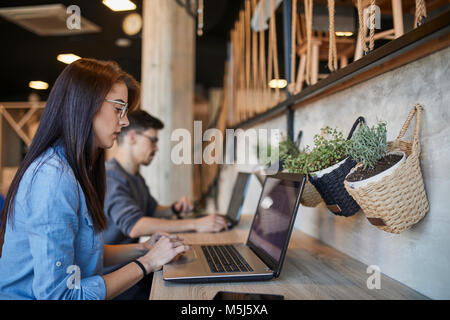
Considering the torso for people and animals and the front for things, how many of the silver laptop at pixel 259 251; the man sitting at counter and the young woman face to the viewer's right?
2

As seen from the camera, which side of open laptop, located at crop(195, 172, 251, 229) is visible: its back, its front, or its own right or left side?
left

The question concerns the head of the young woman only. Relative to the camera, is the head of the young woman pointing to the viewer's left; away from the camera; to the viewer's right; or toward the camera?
to the viewer's right

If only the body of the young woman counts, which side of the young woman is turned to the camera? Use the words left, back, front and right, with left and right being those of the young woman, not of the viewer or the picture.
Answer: right

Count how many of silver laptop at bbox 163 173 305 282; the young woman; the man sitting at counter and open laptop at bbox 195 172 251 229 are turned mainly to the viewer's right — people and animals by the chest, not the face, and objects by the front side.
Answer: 2

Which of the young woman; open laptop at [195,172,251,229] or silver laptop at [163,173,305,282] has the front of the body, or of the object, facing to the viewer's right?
the young woman

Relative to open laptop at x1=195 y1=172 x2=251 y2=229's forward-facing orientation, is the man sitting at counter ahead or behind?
ahead

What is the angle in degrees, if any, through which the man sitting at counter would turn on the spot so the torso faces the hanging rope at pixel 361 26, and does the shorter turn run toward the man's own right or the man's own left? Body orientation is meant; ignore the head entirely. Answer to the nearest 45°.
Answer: approximately 45° to the man's own right

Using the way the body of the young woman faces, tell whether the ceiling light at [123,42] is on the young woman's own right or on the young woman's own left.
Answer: on the young woman's own left

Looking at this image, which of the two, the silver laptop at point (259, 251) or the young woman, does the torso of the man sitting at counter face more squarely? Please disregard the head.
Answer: the silver laptop

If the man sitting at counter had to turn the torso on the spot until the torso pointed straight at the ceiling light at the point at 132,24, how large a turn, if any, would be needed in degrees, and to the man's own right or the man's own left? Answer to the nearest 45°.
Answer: approximately 90° to the man's own left

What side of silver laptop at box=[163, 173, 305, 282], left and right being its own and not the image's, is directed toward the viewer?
left

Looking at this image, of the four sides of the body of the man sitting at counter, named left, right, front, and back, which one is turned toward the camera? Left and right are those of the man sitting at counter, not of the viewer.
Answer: right

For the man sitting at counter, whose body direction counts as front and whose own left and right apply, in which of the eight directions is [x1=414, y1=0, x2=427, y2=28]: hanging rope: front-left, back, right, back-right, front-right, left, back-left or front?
front-right

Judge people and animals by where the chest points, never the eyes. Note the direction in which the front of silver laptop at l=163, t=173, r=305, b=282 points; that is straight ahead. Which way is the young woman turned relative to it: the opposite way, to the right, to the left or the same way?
the opposite way

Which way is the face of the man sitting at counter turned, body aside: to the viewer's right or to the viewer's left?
to the viewer's right
